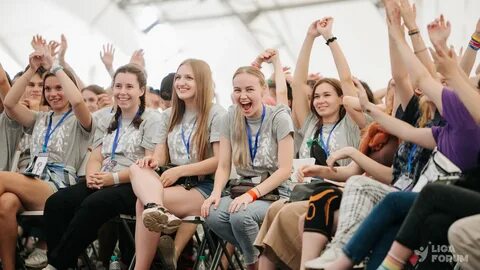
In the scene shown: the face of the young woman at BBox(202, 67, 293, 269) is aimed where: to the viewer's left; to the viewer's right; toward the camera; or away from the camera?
toward the camera

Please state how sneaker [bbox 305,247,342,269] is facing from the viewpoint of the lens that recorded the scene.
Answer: facing to the left of the viewer

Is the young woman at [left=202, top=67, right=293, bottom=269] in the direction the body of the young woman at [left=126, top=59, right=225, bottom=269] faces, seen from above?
no

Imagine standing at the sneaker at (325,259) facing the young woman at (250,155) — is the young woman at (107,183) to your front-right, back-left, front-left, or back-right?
front-left

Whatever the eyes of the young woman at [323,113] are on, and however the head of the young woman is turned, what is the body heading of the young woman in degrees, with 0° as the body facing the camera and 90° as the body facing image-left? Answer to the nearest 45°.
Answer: approximately 45°

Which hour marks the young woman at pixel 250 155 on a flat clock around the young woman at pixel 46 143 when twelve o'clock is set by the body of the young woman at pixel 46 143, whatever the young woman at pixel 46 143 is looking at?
the young woman at pixel 250 155 is roughly at 9 o'clock from the young woman at pixel 46 143.

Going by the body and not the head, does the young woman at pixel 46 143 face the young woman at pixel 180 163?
no

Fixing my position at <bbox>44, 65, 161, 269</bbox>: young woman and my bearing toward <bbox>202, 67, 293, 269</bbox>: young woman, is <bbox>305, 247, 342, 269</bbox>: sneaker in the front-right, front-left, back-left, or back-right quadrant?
front-right

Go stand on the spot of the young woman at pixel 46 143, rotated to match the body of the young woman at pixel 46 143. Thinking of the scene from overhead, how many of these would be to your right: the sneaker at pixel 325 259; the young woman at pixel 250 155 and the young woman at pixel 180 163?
0

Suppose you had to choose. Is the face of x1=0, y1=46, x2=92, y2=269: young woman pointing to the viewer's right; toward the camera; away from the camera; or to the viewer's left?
toward the camera

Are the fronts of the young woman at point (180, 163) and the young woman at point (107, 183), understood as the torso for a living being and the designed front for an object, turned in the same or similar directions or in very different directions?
same or similar directions

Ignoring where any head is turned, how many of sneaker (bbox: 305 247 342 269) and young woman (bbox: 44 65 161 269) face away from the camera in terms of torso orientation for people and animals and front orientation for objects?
0

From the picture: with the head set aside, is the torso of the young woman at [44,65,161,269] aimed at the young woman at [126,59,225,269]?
no

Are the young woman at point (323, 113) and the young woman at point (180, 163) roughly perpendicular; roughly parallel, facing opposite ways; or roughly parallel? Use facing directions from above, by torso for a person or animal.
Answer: roughly parallel

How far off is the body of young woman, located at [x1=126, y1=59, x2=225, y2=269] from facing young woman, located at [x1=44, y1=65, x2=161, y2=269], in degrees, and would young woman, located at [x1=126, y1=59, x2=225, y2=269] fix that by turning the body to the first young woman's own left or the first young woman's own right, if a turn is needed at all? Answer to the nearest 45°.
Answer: approximately 45° to the first young woman's own right

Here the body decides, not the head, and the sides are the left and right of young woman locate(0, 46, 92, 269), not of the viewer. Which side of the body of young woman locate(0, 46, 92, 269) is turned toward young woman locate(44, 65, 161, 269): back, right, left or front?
left
